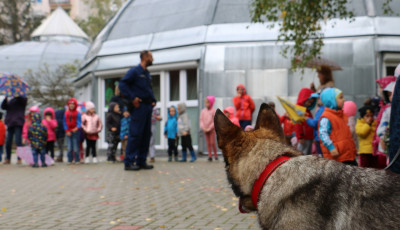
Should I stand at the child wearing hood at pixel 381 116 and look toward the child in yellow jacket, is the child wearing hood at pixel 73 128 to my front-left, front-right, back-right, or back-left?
front-left

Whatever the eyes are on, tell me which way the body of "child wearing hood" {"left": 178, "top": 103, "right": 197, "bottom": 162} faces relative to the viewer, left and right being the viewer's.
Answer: facing the viewer and to the left of the viewer

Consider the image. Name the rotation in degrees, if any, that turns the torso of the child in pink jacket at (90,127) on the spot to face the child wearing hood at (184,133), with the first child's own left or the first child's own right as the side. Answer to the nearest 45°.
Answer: approximately 90° to the first child's own left

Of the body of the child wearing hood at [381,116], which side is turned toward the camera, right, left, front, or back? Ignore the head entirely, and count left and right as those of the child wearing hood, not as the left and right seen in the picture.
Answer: left

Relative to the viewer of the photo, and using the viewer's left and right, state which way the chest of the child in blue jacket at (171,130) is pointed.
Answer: facing the viewer

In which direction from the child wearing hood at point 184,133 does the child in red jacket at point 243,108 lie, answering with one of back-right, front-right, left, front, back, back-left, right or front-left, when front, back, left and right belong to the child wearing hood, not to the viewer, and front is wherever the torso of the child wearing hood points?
back-left

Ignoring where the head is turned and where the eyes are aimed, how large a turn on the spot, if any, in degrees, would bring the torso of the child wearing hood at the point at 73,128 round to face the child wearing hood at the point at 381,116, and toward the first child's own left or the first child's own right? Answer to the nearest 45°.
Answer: approximately 45° to the first child's own left

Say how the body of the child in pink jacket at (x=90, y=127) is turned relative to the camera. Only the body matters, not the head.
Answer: toward the camera

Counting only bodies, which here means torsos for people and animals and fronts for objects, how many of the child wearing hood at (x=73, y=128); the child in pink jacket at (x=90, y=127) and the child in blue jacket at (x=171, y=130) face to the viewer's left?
0

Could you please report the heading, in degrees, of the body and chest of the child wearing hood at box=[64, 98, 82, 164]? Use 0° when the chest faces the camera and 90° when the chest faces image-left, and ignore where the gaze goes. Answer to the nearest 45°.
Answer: approximately 0°

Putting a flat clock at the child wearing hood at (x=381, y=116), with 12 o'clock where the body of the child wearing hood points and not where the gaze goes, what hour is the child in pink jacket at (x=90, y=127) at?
The child in pink jacket is roughly at 1 o'clock from the child wearing hood.
